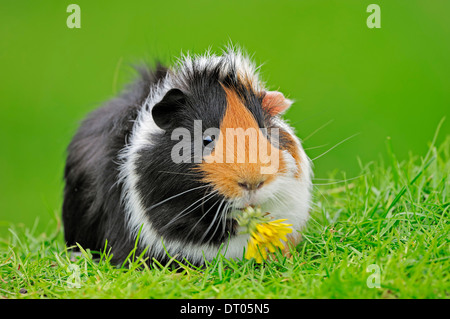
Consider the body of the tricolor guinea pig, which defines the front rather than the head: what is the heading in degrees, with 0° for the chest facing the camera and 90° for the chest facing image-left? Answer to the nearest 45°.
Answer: approximately 315°
